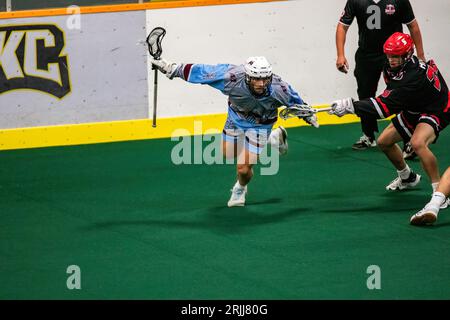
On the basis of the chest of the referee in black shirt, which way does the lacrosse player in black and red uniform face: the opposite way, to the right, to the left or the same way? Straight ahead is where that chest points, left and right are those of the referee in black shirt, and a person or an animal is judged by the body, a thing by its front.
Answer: to the right

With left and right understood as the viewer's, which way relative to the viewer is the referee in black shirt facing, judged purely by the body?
facing the viewer

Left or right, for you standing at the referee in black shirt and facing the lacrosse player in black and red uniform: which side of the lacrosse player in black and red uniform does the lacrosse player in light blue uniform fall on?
right

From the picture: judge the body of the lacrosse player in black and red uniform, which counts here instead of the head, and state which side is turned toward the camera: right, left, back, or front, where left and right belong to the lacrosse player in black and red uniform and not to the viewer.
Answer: left

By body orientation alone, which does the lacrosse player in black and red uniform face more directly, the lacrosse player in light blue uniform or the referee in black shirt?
the lacrosse player in light blue uniform

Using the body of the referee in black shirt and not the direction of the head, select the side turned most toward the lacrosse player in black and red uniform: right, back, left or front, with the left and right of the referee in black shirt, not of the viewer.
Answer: front

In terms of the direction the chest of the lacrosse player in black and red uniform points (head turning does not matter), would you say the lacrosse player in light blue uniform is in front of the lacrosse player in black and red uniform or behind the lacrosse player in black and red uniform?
in front

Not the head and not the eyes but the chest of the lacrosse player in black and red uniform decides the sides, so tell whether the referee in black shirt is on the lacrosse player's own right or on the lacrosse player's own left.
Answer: on the lacrosse player's own right

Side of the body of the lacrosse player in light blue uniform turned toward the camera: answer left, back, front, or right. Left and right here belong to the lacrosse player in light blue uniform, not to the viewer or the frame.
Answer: front

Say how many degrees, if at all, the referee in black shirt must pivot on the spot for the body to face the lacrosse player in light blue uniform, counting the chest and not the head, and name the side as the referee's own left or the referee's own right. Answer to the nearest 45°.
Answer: approximately 45° to the referee's own right
